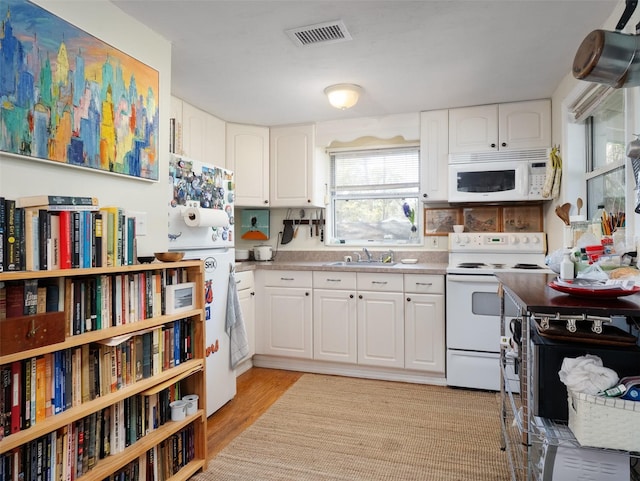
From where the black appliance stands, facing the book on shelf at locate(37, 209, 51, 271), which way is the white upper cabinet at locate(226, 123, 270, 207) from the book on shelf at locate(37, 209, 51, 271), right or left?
right

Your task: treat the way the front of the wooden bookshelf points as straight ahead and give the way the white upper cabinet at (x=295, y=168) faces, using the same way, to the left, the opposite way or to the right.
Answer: to the right

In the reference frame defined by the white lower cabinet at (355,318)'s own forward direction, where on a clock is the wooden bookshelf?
The wooden bookshelf is roughly at 1 o'clock from the white lower cabinet.

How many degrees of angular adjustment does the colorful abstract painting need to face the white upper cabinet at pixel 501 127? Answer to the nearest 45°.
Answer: approximately 45° to its left

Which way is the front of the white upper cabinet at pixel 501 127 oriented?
toward the camera

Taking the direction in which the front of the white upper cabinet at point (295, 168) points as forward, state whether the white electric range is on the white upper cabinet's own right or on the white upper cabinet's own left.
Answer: on the white upper cabinet's own left

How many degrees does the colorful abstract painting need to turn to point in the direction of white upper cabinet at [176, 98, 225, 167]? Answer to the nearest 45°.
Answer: approximately 90° to its left

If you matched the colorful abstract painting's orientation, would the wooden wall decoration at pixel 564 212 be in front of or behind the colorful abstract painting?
in front

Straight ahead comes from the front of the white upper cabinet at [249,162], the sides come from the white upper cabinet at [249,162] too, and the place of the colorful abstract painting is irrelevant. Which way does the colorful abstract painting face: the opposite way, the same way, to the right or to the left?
to the left

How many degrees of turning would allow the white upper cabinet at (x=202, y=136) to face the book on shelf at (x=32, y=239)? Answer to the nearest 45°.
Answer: approximately 45° to its right

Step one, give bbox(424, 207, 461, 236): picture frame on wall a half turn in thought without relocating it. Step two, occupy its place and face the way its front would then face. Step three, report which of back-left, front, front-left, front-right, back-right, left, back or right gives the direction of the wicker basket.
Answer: back

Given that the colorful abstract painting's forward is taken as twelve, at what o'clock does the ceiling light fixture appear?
The ceiling light fixture is roughly at 10 o'clock from the colorful abstract painting.

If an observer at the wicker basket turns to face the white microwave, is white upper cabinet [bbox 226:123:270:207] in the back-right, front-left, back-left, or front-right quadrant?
front-left

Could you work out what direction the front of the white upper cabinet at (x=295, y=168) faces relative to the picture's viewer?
facing the viewer

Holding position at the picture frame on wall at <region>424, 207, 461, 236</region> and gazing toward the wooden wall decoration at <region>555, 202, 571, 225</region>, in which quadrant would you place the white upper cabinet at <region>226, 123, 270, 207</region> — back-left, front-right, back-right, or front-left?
back-right

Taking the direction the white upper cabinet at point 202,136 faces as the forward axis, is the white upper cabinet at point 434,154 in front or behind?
in front

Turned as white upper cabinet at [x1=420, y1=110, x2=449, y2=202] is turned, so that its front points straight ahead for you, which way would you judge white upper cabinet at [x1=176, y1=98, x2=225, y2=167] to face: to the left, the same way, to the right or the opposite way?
to the left

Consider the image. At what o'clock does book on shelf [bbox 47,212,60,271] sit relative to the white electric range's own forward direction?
The book on shelf is roughly at 1 o'clock from the white electric range.
